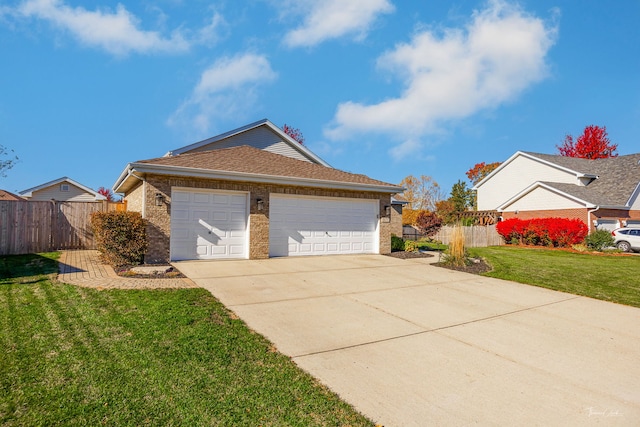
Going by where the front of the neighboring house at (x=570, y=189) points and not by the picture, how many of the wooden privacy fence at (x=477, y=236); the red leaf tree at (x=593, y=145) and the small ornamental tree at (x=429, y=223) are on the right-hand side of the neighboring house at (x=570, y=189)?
2

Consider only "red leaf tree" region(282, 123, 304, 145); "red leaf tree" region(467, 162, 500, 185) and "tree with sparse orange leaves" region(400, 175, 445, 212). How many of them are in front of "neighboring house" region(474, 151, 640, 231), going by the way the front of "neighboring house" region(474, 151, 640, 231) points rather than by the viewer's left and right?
0

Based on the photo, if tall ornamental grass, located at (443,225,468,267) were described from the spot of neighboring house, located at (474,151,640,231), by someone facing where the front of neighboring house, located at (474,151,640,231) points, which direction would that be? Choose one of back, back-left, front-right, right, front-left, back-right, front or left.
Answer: front-right

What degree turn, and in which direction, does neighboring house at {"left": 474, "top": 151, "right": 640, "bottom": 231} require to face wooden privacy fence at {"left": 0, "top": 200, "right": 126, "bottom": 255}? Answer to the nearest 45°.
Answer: approximately 90° to its right

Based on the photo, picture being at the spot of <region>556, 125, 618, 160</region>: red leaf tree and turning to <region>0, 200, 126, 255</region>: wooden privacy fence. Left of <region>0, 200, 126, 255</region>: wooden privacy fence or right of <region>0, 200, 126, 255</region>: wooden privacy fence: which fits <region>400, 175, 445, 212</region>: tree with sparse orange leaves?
right

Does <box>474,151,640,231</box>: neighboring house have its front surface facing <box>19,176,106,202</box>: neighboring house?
no

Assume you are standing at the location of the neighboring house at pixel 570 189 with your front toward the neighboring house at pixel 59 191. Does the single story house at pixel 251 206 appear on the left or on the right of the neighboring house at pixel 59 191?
left

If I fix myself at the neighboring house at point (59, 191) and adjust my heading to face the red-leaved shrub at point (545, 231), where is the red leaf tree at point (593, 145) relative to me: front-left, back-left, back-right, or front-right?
front-left

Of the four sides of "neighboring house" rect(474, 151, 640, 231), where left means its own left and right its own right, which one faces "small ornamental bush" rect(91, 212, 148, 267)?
right

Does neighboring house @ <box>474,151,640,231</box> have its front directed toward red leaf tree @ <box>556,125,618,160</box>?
no

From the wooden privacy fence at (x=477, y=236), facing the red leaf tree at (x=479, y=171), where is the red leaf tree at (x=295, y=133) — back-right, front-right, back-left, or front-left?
front-left
